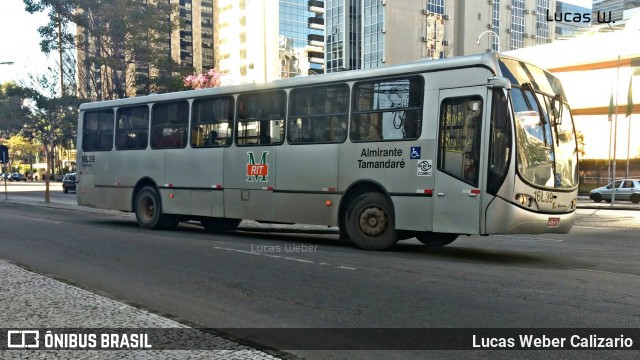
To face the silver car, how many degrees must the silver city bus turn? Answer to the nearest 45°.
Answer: approximately 90° to its left

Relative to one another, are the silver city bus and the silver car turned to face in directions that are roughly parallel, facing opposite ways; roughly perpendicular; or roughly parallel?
roughly parallel, facing opposite ways

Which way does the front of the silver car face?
to the viewer's left

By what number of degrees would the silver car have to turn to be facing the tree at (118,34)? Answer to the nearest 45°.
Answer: approximately 45° to its left

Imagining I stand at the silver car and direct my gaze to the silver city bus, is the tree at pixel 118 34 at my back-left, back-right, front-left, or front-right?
front-right

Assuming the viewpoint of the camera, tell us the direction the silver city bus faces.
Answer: facing the viewer and to the right of the viewer

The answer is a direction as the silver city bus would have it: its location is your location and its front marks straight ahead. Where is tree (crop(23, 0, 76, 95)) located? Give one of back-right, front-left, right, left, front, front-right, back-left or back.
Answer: back

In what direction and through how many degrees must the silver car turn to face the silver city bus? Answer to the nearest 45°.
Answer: approximately 90° to its left

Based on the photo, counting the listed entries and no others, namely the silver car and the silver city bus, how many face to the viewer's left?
1

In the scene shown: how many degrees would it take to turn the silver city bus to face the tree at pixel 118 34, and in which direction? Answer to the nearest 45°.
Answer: approximately 180°

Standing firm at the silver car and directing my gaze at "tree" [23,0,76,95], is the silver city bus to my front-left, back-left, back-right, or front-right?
front-left

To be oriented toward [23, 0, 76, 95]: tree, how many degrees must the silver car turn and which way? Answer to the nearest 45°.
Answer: approximately 45° to its left
